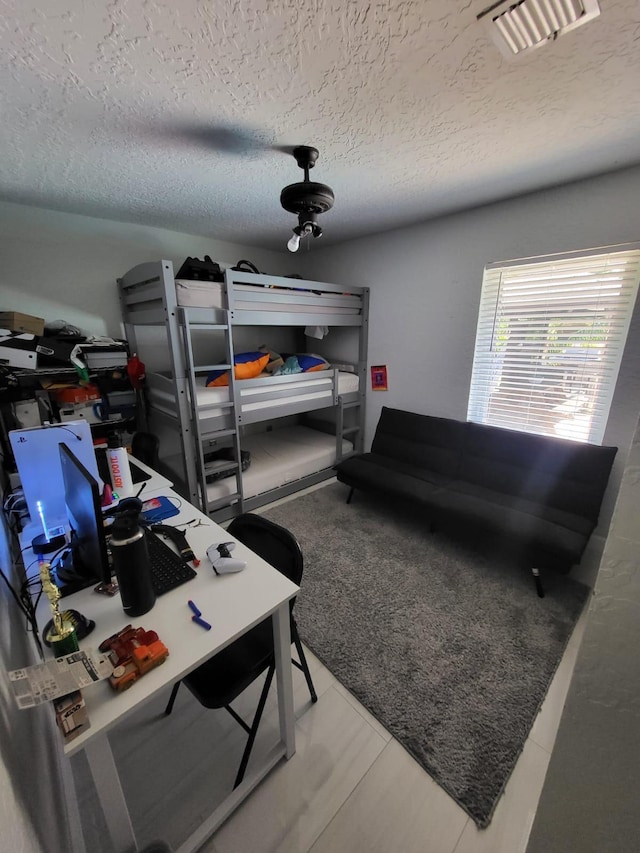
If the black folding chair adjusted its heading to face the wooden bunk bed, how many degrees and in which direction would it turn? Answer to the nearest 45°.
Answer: approximately 135° to its right

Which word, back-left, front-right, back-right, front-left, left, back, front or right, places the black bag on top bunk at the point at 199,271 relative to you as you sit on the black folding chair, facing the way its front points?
back-right

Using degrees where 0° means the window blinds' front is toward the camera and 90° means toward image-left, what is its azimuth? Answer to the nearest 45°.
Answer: approximately 45°

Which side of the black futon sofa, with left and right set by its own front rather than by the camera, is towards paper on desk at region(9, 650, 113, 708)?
front

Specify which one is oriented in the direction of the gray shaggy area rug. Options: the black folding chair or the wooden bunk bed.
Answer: the wooden bunk bed

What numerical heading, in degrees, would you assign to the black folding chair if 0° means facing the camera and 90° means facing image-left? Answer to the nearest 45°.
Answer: approximately 45°

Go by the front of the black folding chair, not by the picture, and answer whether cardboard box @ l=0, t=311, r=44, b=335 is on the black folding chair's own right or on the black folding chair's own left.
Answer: on the black folding chair's own right

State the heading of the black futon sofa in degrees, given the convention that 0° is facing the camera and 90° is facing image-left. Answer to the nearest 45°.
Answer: approximately 45°

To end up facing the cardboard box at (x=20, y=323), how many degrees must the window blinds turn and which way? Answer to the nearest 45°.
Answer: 0° — it already faces it

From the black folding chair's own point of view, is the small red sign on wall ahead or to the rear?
to the rear

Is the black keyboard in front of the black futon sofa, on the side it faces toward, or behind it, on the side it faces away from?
in front

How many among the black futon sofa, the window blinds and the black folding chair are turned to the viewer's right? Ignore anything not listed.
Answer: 0

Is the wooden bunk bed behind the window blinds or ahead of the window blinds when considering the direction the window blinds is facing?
ahead
